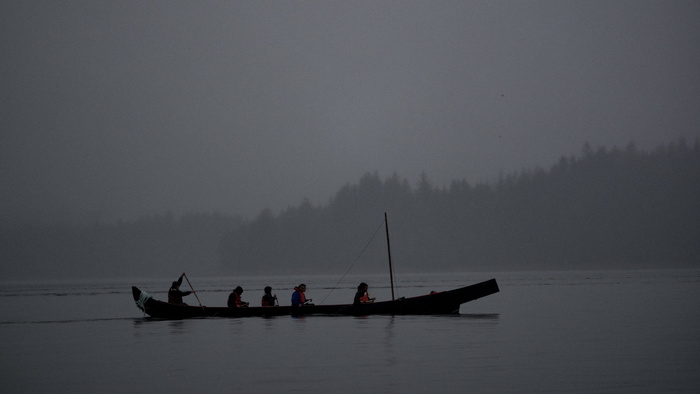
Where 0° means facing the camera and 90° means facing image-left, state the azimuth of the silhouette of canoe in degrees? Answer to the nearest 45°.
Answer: approximately 270°
